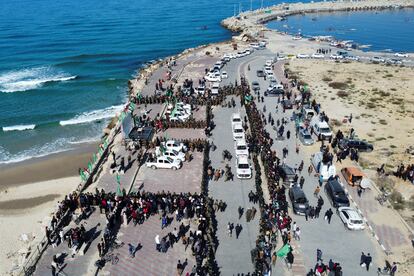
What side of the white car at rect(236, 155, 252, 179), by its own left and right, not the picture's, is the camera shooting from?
front

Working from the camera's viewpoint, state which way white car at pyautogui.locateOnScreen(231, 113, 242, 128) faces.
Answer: facing the viewer

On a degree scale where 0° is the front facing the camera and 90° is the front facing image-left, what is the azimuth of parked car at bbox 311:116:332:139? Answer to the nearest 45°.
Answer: approximately 315°

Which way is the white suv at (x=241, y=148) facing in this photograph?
toward the camera

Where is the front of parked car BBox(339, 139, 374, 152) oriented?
to the viewer's right

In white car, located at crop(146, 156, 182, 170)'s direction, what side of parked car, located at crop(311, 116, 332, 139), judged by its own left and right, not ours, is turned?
right

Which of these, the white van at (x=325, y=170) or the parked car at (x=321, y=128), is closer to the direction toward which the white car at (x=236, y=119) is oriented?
the white van

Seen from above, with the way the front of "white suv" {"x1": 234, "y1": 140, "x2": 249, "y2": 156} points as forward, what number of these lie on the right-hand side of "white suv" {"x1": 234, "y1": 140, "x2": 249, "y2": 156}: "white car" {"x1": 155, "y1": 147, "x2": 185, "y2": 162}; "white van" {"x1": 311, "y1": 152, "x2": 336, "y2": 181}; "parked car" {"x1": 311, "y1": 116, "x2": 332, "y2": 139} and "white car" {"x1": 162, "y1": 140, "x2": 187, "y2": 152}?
2

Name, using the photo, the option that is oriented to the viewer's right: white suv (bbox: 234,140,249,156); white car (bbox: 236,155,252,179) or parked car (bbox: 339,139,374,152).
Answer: the parked car

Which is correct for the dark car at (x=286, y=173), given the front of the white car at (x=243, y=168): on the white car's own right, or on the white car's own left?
on the white car's own left

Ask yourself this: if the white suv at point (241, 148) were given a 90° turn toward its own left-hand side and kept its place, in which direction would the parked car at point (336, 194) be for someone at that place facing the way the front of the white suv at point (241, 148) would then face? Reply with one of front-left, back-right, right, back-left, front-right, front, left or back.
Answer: front-right

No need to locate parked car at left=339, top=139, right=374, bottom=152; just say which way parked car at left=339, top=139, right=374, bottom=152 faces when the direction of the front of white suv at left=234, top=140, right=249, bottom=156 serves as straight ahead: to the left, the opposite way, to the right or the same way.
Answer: to the left

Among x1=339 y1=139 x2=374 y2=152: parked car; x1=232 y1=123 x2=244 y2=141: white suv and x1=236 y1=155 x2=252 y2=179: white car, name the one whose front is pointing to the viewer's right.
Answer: the parked car

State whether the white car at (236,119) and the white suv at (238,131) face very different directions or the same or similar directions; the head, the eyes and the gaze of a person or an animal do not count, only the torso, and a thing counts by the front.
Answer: same or similar directions

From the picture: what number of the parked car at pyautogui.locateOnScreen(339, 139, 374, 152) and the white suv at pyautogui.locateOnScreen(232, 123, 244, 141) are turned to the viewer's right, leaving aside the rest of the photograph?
1
